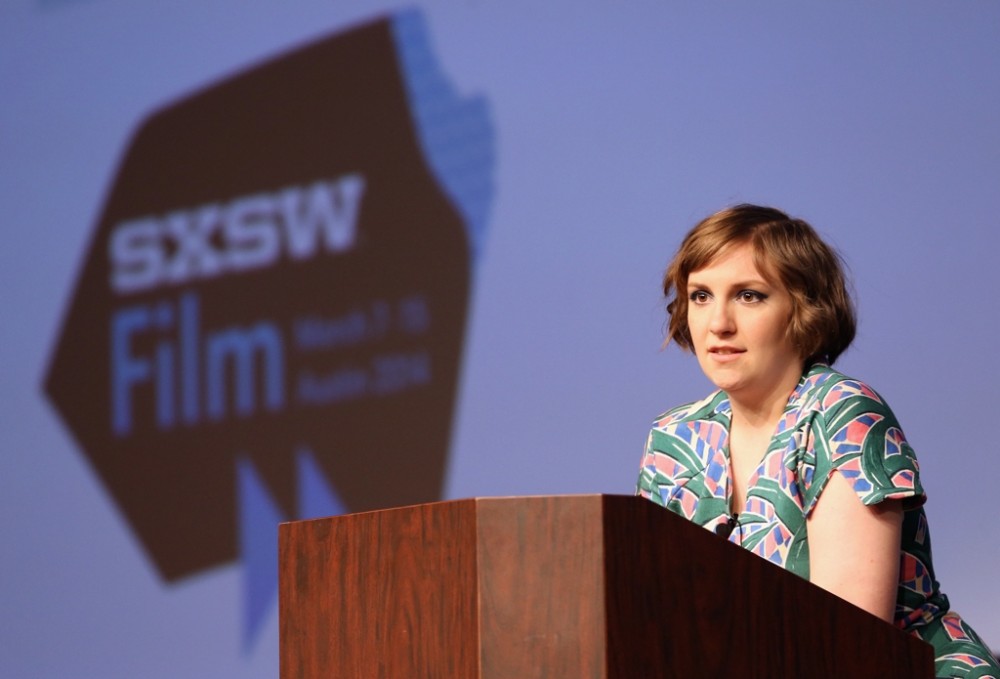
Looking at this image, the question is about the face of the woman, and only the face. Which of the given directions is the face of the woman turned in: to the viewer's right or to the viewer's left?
to the viewer's left

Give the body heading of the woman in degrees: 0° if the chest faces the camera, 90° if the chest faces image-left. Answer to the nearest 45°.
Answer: approximately 45°
